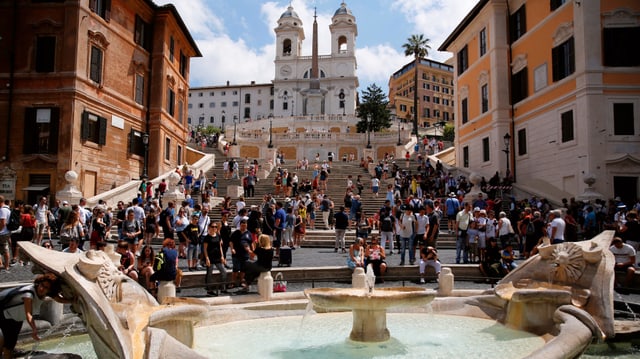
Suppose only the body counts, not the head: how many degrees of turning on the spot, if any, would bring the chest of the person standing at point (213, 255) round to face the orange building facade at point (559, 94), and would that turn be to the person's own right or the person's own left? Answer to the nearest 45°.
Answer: approximately 135° to the person's own left

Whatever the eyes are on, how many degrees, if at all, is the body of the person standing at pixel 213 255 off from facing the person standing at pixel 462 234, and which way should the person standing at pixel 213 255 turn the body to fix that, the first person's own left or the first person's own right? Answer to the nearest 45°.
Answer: approximately 90° to the first person's own left

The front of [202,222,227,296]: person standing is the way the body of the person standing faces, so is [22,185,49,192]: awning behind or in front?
behind

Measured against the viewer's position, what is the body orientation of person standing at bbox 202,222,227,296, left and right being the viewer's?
facing the viewer

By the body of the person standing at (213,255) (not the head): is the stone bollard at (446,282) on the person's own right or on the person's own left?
on the person's own left

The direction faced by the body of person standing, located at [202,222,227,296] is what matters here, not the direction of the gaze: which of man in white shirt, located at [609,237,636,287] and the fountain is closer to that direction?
the fountain

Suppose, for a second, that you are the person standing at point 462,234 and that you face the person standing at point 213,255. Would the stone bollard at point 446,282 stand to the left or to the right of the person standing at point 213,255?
left

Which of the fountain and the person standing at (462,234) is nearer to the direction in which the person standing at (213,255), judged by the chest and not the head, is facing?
the fountain

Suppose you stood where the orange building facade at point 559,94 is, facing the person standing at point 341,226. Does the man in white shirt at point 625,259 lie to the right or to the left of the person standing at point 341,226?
left

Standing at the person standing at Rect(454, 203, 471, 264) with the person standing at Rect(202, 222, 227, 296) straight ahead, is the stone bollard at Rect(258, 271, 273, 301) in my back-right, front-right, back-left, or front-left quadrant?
front-left

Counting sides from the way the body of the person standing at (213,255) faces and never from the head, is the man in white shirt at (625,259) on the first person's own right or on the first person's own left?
on the first person's own left
